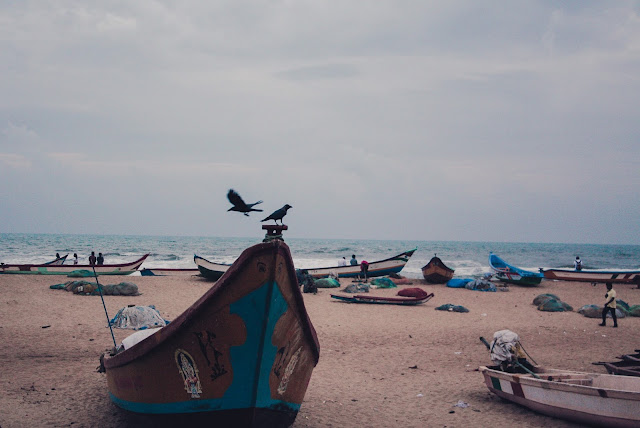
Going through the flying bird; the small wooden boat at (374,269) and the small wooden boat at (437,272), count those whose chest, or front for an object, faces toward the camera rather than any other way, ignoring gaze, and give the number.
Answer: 1

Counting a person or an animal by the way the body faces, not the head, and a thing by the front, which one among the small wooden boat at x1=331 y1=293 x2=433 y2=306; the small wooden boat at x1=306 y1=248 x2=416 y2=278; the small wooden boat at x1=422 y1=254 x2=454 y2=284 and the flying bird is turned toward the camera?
the small wooden boat at x1=422 y1=254 x2=454 y2=284

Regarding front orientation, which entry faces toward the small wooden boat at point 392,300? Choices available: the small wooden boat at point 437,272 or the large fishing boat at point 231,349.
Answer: the small wooden boat at point 437,272

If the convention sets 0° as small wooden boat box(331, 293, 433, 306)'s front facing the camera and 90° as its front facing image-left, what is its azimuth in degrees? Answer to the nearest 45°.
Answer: approximately 270°

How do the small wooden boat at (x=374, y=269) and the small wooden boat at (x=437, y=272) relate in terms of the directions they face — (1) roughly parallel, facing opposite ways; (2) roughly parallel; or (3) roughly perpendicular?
roughly perpendicular

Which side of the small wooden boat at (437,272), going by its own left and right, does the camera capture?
front

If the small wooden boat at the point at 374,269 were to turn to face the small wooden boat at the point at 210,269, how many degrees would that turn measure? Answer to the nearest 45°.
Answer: approximately 135° to its right

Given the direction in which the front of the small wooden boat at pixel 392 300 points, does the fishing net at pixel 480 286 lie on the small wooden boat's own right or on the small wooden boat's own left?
on the small wooden boat's own left

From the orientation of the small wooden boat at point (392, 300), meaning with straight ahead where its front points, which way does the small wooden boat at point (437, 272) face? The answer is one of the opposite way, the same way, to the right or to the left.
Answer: to the right

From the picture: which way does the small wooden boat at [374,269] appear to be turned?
to the viewer's right

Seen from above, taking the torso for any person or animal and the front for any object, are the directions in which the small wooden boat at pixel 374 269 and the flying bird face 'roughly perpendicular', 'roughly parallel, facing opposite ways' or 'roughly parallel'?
roughly parallel, facing opposite ways

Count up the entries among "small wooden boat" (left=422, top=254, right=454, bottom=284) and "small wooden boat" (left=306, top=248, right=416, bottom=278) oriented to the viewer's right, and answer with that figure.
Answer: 1

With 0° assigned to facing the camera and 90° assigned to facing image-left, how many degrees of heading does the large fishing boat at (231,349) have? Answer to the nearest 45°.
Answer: approximately 315°

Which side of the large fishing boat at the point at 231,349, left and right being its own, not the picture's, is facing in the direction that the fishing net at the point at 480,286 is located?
left

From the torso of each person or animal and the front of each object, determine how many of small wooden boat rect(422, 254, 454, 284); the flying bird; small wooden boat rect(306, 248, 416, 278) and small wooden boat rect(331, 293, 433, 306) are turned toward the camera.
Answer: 1
